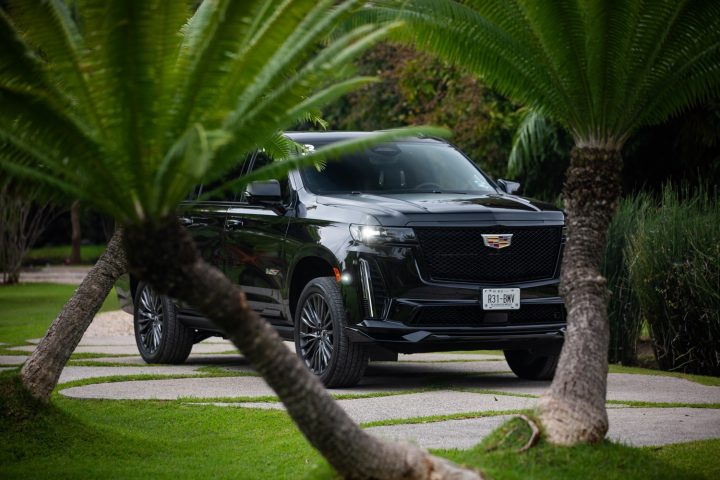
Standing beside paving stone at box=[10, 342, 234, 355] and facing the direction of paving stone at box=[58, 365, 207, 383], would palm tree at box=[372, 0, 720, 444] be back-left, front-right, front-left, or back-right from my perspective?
front-left

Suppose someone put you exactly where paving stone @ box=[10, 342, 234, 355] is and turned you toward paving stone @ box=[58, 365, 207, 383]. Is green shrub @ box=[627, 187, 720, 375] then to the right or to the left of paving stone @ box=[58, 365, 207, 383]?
left

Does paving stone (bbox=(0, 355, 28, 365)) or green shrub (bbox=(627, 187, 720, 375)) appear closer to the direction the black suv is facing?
the green shrub

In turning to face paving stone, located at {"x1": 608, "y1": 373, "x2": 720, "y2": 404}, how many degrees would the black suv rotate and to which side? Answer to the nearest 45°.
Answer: approximately 45° to its left

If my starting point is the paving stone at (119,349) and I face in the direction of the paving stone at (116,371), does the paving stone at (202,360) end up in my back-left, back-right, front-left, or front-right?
front-left

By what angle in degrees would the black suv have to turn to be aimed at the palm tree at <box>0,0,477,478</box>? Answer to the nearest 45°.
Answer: approximately 45° to its right

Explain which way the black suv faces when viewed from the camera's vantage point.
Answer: facing the viewer and to the right of the viewer
